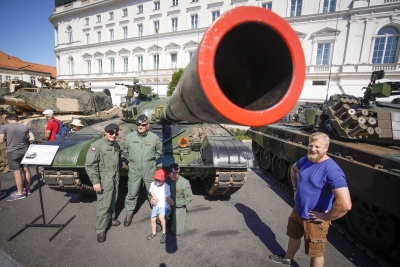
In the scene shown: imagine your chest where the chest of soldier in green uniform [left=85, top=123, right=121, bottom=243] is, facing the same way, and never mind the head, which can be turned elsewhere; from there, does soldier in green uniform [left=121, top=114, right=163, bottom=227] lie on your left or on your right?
on your left

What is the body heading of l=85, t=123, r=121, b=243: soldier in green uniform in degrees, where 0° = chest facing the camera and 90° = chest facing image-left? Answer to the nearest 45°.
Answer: approximately 315°

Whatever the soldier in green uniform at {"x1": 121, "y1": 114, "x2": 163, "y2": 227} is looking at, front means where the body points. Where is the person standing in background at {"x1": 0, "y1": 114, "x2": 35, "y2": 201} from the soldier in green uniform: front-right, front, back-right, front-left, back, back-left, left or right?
back-right

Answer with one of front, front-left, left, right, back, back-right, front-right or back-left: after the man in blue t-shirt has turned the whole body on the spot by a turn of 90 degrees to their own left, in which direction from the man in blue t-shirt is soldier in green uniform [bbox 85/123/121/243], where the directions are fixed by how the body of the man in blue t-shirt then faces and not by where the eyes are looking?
back-right

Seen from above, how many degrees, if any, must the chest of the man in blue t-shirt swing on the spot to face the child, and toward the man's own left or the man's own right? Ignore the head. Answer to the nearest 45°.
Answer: approximately 45° to the man's own right

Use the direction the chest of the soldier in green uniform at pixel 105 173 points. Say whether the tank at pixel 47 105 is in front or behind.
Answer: behind

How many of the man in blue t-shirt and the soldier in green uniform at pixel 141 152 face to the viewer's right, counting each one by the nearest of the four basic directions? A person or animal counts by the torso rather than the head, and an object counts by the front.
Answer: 0

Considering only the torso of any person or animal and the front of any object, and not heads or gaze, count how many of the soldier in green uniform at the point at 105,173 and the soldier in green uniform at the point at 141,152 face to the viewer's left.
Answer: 0
